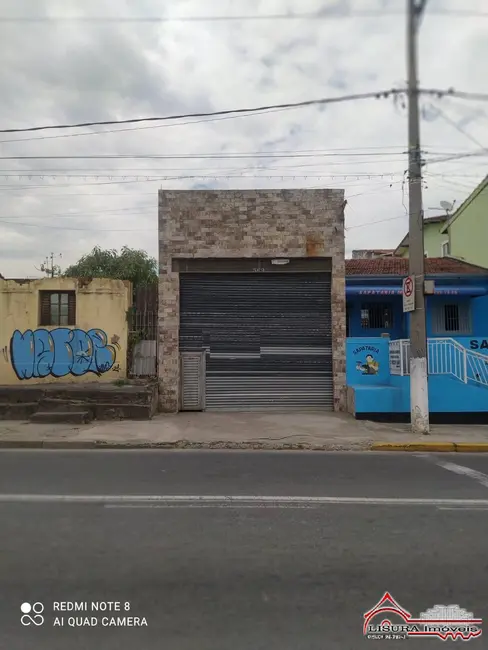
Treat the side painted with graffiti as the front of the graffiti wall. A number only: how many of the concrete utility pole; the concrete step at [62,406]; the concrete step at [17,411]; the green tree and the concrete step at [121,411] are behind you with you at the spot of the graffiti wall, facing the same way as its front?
1

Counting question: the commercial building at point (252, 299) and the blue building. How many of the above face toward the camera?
2

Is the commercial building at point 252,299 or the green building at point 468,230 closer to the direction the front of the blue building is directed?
the commercial building

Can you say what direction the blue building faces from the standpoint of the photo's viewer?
facing the viewer

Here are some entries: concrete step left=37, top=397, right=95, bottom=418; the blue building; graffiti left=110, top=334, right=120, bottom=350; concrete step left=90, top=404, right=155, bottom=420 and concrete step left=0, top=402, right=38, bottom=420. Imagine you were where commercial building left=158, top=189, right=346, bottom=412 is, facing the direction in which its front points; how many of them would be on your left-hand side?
1

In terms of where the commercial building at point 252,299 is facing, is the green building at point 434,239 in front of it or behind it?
behind

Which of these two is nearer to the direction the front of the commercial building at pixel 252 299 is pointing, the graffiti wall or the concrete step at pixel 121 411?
the concrete step

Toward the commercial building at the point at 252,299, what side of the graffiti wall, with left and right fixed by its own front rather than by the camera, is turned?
left

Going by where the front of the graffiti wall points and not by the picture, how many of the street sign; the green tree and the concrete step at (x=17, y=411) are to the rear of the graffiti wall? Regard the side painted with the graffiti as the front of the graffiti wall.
1

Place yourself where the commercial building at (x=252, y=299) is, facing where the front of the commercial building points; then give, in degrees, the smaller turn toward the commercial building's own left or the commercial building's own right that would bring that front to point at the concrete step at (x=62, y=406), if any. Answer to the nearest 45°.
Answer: approximately 45° to the commercial building's own right

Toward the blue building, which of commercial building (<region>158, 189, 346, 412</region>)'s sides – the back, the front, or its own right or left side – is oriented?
left

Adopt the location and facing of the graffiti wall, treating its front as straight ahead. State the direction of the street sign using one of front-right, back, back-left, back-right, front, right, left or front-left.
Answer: front-left

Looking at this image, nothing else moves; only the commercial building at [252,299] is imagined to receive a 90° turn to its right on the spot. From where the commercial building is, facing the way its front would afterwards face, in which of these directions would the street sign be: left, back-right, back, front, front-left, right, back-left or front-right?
back-left

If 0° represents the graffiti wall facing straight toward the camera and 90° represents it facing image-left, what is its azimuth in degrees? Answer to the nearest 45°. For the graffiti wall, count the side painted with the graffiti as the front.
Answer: approximately 0°

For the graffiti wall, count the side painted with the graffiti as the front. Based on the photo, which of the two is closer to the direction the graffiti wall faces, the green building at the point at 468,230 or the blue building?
the blue building
